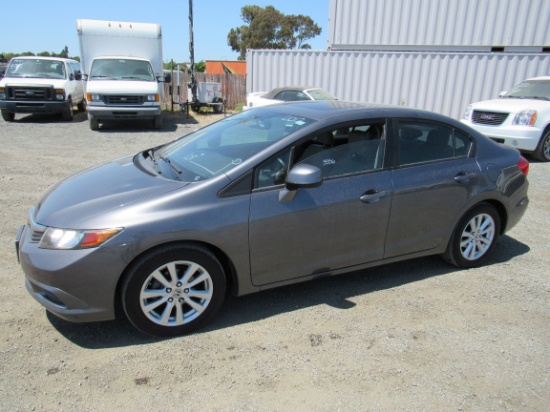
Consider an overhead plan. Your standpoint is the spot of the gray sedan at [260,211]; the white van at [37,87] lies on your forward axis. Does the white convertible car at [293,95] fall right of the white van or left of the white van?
right

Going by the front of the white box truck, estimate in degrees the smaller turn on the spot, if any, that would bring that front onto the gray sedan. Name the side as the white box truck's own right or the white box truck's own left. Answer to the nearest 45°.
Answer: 0° — it already faces it

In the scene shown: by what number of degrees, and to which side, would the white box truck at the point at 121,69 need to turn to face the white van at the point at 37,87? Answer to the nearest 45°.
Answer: approximately 90° to its right

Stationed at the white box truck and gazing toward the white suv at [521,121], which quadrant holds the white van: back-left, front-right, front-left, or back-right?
back-right

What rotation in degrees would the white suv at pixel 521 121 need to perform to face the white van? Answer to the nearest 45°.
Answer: approximately 45° to its right

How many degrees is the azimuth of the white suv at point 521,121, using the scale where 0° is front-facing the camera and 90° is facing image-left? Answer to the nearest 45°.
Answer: approximately 45°

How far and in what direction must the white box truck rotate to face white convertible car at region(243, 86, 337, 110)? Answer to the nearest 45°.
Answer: approximately 45° to its left

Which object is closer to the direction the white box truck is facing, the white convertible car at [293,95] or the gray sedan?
the gray sedan
